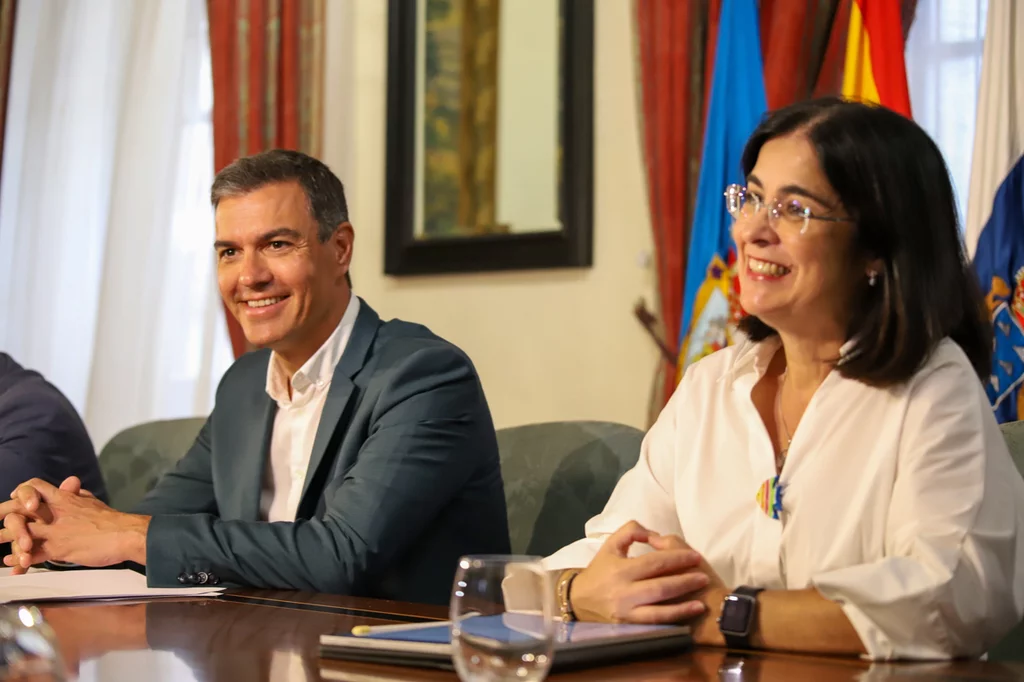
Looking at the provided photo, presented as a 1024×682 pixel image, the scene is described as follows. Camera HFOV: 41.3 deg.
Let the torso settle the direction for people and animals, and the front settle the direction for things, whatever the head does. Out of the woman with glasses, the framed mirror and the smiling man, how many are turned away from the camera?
0

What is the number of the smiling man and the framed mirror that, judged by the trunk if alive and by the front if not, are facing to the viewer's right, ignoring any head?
0

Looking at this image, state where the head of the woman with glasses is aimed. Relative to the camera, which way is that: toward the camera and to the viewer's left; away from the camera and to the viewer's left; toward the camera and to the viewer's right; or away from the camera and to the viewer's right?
toward the camera and to the viewer's left

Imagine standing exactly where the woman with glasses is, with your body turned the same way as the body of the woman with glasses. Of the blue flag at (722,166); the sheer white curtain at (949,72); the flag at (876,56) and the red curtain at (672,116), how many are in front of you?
0

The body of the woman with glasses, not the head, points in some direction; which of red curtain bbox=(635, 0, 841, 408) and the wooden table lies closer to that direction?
the wooden table

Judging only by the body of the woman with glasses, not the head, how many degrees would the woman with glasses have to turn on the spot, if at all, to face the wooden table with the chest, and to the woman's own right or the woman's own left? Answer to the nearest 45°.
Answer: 0° — they already face it

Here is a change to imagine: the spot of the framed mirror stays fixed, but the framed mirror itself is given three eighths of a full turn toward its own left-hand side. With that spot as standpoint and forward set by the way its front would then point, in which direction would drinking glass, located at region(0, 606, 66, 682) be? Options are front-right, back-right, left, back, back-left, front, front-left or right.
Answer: back-right

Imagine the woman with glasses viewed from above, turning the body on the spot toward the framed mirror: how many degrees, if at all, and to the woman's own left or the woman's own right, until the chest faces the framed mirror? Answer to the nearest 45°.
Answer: approximately 90° to the woman's own right

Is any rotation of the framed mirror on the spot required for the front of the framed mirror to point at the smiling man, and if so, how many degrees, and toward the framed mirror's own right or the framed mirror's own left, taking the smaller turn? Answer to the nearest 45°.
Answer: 0° — it already faces them

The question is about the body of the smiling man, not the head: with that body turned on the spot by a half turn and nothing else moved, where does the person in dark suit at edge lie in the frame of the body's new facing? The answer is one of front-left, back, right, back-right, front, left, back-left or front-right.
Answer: left

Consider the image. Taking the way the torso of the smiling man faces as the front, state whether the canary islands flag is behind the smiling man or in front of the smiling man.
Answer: behind

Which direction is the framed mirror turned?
toward the camera

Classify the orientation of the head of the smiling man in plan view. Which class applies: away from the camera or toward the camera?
toward the camera

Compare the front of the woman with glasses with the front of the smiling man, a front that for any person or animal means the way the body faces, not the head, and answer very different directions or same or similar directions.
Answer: same or similar directions

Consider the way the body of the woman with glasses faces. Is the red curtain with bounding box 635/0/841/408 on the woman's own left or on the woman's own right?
on the woman's own right
